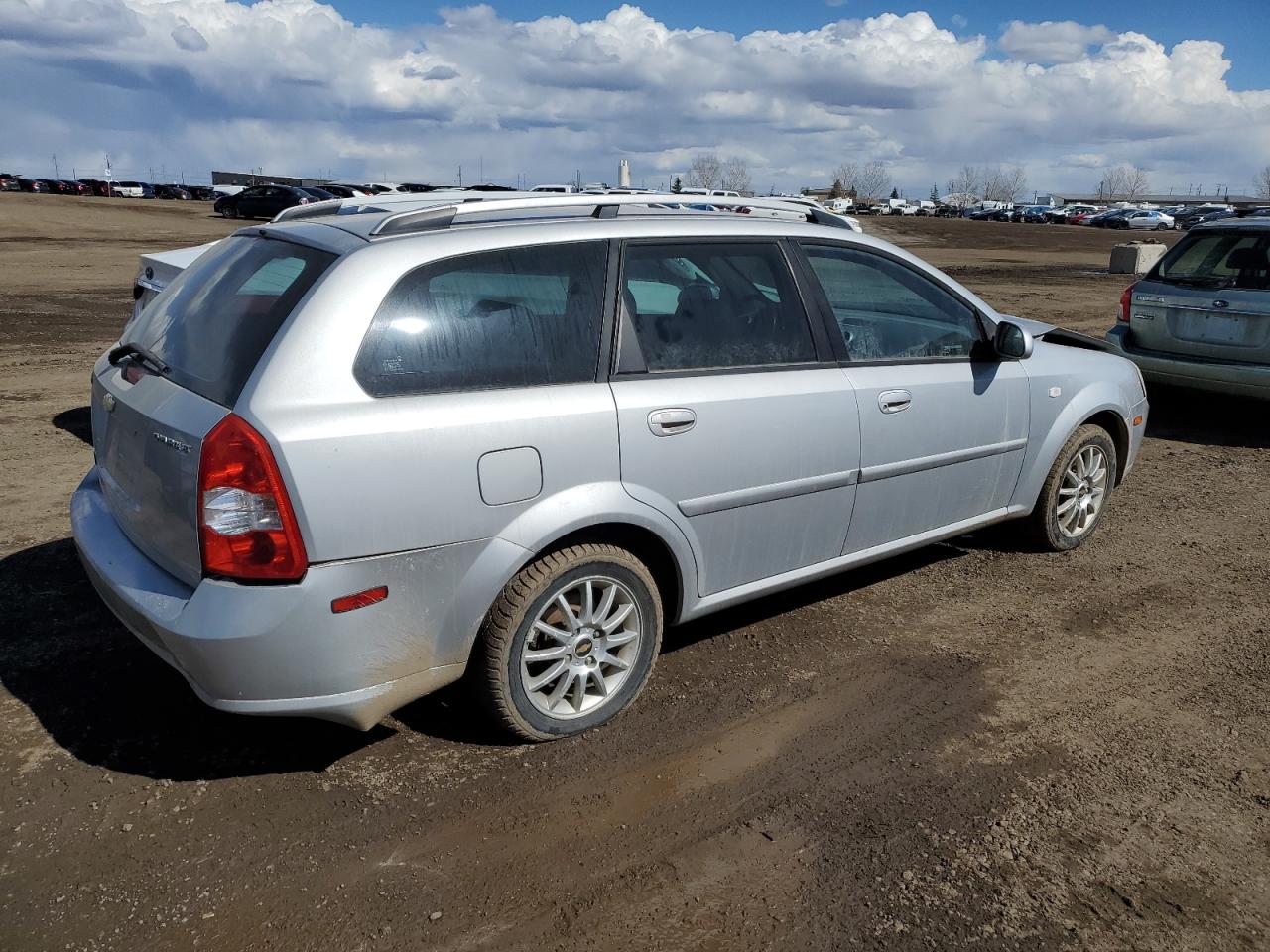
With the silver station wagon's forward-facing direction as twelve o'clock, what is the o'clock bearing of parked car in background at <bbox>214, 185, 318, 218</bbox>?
The parked car in background is roughly at 10 o'clock from the silver station wagon.

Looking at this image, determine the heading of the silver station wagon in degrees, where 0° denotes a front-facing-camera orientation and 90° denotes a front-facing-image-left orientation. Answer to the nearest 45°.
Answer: approximately 225°

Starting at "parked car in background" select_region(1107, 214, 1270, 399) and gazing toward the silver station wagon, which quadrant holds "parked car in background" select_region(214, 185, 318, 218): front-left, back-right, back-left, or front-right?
back-right

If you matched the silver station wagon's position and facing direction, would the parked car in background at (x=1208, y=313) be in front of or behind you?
in front
